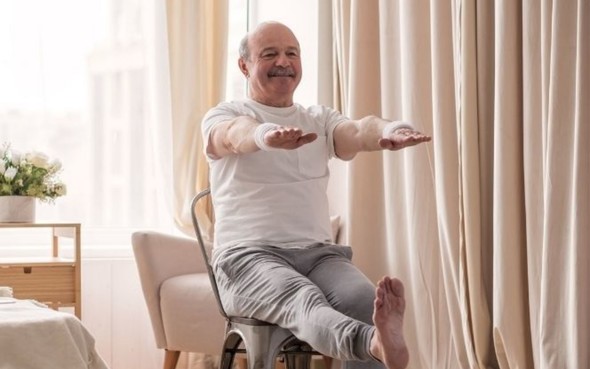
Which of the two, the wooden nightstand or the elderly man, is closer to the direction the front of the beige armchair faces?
the elderly man

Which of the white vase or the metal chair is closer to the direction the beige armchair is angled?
the metal chair

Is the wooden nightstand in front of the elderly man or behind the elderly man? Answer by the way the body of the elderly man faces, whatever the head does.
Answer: behind

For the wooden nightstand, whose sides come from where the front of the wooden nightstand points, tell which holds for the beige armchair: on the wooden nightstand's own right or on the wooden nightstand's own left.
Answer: on the wooden nightstand's own left

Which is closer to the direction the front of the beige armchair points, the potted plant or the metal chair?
the metal chair

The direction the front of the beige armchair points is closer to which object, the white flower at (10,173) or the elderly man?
the elderly man

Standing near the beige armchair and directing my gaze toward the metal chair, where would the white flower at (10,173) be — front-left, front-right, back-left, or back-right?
back-right

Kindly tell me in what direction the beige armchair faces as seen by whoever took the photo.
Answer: facing the viewer and to the right of the viewer

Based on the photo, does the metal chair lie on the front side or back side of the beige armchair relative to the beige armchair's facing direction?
on the front side

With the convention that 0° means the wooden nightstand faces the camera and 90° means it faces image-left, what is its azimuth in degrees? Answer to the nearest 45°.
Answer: approximately 0°
